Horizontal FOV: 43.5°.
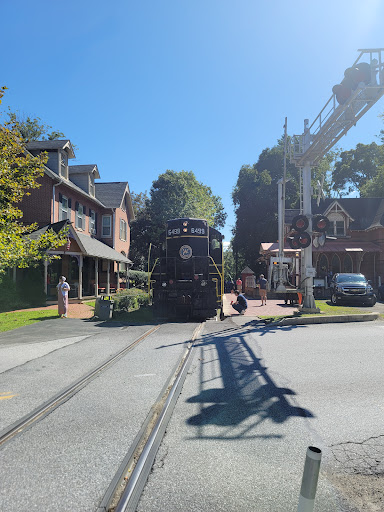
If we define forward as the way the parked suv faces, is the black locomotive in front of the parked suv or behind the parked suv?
in front

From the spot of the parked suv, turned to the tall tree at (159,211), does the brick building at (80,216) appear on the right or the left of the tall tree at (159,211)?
left

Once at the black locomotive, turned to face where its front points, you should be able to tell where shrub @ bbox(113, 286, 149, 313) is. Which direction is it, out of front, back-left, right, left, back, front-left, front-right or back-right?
back-right

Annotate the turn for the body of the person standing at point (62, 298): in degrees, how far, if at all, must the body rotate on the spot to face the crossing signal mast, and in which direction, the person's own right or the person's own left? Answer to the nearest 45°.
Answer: approximately 90° to the person's own left

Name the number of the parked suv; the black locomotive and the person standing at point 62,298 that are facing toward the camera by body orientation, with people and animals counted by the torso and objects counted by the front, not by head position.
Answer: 3

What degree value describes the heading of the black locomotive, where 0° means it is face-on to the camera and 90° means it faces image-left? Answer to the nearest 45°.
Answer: approximately 0°
